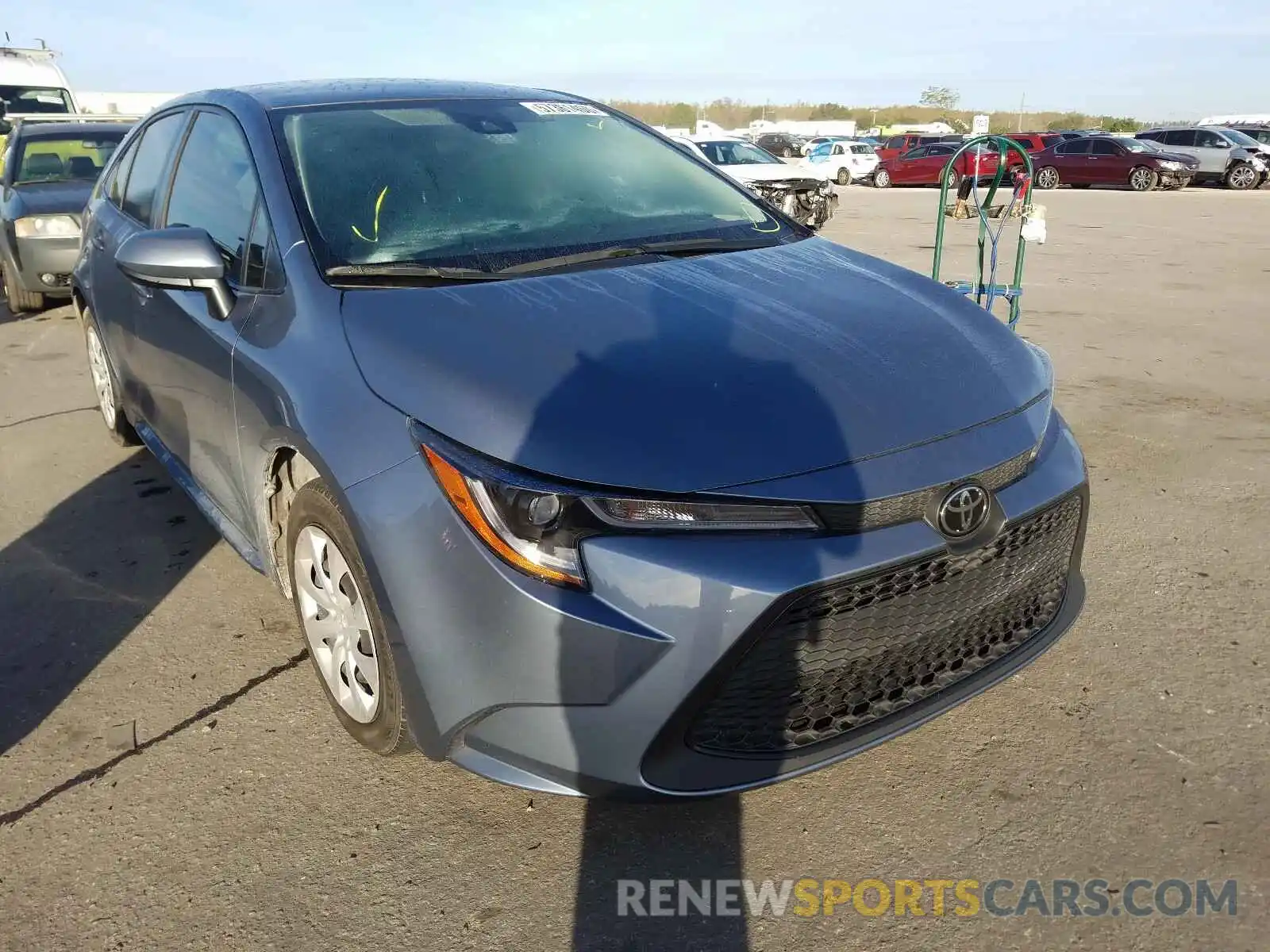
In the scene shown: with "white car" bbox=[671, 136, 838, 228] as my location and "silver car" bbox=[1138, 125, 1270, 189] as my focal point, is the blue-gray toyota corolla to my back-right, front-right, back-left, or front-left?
back-right

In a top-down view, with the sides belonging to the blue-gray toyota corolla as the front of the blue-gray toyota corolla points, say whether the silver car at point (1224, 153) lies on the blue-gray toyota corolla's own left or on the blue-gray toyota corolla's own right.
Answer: on the blue-gray toyota corolla's own left

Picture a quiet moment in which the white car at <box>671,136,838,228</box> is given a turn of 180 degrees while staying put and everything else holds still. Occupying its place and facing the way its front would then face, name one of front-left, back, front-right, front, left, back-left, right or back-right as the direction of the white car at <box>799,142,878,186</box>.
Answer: front-right

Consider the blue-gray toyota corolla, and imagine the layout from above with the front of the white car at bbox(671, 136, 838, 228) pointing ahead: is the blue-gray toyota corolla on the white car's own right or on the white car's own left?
on the white car's own right

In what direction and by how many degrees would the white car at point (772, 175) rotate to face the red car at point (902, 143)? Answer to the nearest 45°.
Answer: approximately 135° to its left

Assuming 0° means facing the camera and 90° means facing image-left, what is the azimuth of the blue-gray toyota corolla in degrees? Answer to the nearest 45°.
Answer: approximately 315°

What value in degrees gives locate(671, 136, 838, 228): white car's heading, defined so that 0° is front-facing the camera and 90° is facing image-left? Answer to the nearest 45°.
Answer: approximately 315°

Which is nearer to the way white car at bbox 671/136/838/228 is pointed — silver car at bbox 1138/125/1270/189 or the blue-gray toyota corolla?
the blue-gray toyota corolla

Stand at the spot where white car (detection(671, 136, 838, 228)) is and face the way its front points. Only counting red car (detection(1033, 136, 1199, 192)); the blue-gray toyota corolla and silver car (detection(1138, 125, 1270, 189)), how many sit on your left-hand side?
2

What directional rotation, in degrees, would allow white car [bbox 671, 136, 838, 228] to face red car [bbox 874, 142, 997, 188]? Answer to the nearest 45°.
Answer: approximately 135° to its left

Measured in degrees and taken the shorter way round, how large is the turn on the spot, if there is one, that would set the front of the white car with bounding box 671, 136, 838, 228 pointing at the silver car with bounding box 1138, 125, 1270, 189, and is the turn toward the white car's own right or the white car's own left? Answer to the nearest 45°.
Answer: approximately 90° to the white car's own left

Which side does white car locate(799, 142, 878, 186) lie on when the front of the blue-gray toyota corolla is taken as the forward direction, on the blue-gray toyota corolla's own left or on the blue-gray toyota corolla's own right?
on the blue-gray toyota corolla's own left

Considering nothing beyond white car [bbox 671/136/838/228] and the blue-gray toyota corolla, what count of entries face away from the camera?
0
